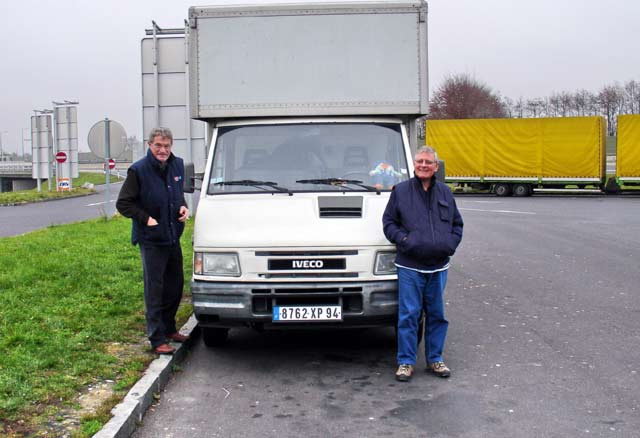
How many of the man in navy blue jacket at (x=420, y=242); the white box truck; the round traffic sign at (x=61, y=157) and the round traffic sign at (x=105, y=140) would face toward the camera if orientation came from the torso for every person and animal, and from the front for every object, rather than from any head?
3

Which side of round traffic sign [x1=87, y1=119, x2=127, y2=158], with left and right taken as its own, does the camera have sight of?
back

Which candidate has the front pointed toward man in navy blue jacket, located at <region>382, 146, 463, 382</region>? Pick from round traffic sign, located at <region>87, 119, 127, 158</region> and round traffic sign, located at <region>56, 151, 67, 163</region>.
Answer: round traffic sign, located at <region>56, 151, 67, 163</region>

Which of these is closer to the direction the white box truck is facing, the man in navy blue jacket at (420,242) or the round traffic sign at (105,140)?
the man in navy blue jacket

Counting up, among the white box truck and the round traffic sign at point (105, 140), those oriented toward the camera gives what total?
1

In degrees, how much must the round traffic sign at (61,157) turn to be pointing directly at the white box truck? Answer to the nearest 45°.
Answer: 0° — it already faces it

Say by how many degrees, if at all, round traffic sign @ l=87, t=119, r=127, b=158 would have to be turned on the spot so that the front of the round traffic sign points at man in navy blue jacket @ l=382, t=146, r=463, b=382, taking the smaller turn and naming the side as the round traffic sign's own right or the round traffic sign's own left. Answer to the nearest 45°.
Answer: approximately 180°
